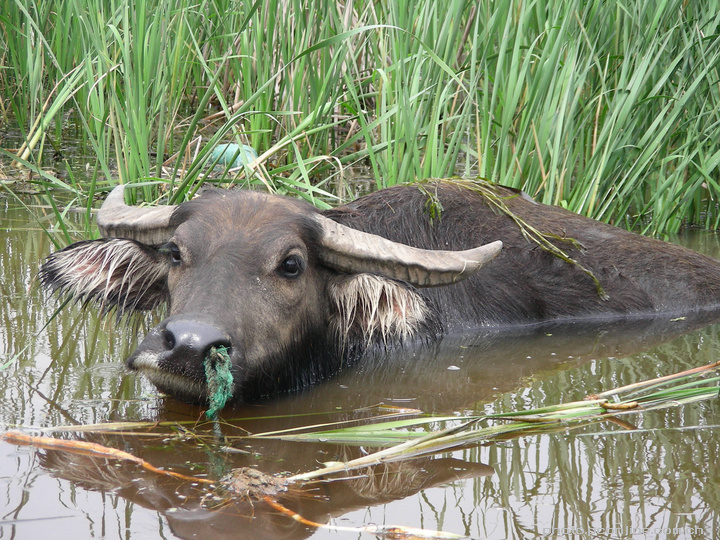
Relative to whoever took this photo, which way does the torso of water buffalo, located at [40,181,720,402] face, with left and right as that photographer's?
facing the viewer and to the left of the viewer
